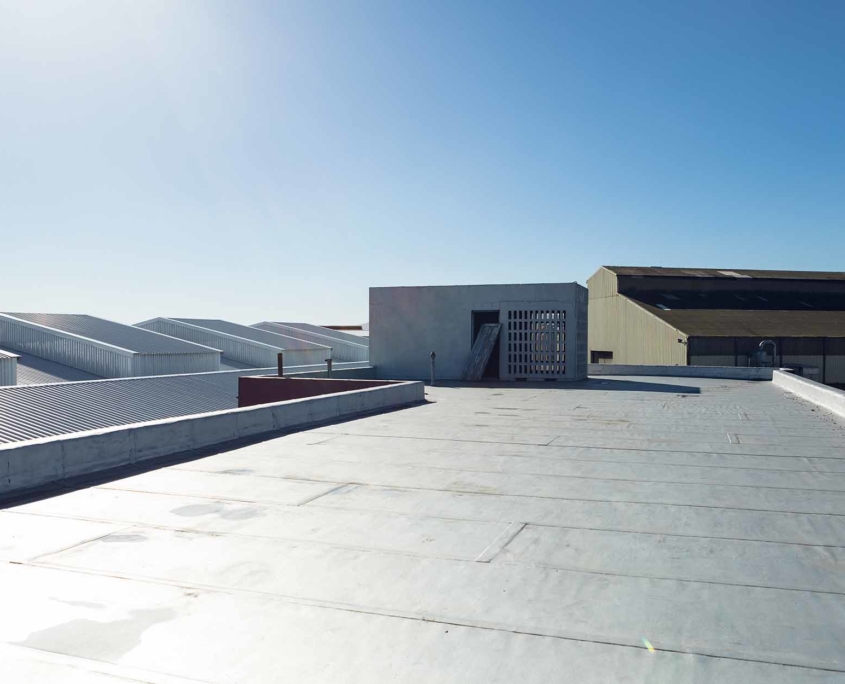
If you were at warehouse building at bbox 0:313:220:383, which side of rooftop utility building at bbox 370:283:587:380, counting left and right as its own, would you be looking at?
right

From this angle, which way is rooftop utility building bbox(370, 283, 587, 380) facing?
toward the camera

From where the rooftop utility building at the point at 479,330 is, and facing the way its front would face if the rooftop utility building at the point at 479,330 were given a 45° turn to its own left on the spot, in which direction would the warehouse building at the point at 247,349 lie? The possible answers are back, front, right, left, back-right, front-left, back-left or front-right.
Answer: back
